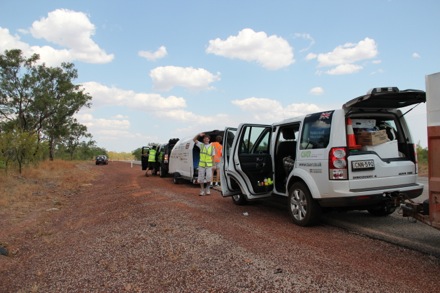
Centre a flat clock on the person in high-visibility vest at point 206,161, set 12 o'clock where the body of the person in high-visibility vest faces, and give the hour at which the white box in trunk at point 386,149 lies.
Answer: The white box in trunk is roughly at 11 o'clock from the person in high-visibility vest.

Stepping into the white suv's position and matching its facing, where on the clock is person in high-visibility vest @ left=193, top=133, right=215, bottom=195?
The person in high-visibility vest is roughly at 12 o'clock from the white suv.

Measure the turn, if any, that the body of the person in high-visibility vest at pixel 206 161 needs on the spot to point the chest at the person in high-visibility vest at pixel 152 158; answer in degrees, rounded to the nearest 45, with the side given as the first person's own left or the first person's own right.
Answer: approximately 180°

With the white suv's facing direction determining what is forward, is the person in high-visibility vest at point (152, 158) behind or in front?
in front

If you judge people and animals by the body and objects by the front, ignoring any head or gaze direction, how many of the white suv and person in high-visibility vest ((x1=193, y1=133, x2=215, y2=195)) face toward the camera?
1

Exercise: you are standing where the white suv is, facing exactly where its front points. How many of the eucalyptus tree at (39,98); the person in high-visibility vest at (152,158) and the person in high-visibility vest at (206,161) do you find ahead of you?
3

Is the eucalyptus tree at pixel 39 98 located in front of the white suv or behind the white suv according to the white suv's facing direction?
in front

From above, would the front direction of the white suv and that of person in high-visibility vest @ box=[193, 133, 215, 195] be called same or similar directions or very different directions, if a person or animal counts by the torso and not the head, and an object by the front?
very different directions

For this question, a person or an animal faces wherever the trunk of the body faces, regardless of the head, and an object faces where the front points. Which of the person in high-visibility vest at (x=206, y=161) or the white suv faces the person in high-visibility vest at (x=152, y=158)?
the white suv

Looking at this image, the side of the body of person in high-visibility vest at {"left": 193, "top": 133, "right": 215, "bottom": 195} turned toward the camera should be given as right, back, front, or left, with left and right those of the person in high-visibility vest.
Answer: front

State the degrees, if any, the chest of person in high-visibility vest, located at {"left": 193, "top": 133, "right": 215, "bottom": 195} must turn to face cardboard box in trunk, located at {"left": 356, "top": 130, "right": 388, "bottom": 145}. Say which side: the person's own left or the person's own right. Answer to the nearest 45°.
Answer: approximately 45° to the person's own left

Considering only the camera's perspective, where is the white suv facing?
facing away from the viewer and to the left of the viewer
